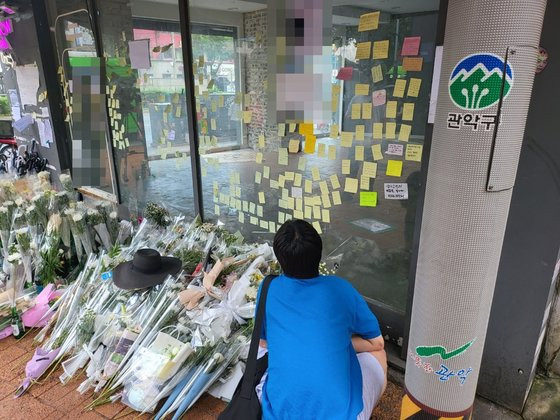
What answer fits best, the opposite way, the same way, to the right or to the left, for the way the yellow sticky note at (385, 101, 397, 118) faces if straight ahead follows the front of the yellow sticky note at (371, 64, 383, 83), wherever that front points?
the same way

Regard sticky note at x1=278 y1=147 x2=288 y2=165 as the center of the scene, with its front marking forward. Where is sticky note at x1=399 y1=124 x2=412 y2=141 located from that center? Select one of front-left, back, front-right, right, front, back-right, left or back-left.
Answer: front-left

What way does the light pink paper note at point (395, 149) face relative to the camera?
toward the camera

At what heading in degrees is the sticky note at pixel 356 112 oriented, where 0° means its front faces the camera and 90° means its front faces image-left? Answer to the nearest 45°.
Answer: approximately 0°

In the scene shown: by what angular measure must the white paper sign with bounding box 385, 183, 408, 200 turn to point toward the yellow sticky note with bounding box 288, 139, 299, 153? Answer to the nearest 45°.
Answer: approximately 135° to its right

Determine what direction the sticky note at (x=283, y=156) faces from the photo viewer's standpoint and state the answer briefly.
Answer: facing the viewer

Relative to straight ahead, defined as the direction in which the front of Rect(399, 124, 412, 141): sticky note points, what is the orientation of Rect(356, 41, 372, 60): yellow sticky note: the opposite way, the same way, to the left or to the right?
the same way

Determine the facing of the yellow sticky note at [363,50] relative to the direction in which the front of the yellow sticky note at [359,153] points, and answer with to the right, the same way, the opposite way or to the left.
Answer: the same way

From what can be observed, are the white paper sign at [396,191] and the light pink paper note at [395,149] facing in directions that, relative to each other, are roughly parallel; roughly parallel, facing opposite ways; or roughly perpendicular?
roughly parallel
